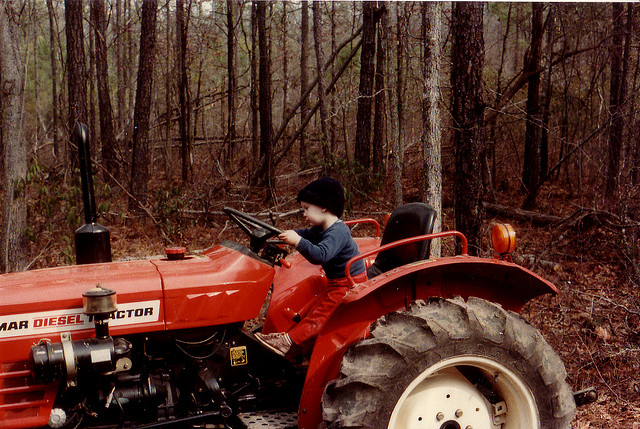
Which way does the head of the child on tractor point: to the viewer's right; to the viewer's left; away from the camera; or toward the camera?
to the viewer's left

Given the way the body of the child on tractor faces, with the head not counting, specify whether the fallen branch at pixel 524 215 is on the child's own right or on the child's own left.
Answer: on the child's own right

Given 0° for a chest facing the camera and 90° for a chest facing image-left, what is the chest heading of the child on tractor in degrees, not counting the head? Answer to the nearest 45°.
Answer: approximately 90°

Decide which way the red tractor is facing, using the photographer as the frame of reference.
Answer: facing to the left of the viewer
